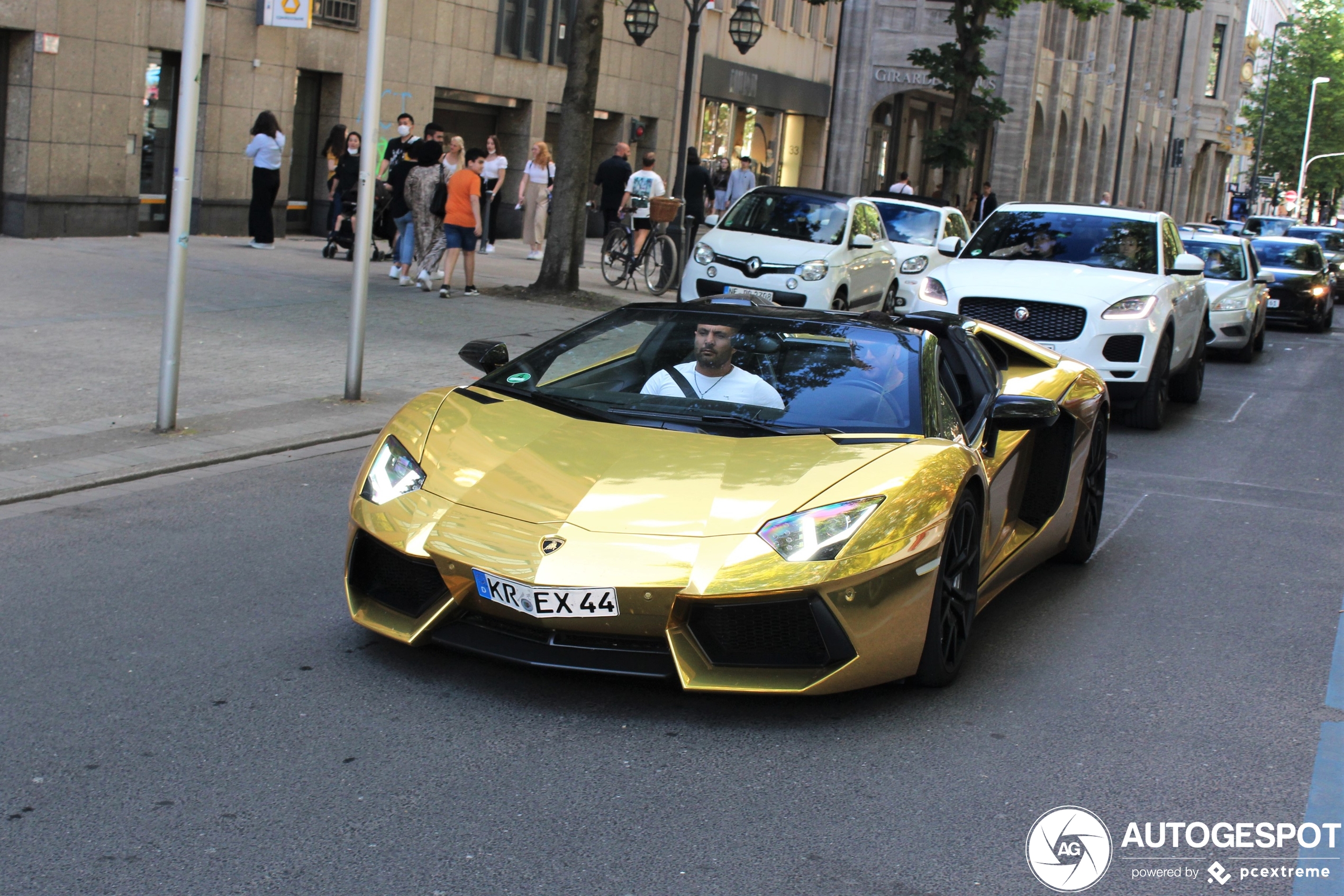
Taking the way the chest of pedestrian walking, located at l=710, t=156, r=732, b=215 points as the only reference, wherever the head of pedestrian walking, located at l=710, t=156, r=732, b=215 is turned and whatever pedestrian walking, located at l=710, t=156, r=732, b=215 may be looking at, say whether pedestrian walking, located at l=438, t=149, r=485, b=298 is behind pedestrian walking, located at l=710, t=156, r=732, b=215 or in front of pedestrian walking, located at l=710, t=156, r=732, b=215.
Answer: in front

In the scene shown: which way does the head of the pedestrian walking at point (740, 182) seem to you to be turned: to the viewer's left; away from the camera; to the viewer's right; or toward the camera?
toward the camera

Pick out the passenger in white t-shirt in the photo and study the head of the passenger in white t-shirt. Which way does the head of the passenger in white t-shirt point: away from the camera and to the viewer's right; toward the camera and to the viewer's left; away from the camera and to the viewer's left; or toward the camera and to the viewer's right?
toward the camera and to the viewer's left

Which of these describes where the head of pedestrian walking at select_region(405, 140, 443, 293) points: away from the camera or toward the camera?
away from the camera

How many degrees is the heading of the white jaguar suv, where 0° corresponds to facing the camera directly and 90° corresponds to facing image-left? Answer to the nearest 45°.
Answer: approximately 45°

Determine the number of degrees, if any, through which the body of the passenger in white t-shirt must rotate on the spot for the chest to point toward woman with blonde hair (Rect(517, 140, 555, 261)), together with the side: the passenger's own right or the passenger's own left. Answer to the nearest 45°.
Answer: approximately 135° to the passenger's own right

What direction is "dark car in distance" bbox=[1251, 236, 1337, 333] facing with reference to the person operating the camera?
facing the viewer and to the left of the viewer

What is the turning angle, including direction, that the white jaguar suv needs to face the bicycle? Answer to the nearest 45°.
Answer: approximately 90° to its right

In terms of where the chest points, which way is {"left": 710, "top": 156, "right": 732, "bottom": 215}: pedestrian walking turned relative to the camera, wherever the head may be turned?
toward the camera
